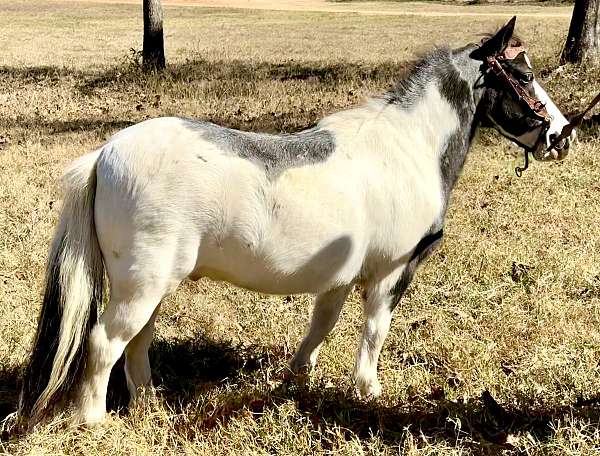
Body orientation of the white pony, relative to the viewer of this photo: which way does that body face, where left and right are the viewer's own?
facing to the right of the viewer
